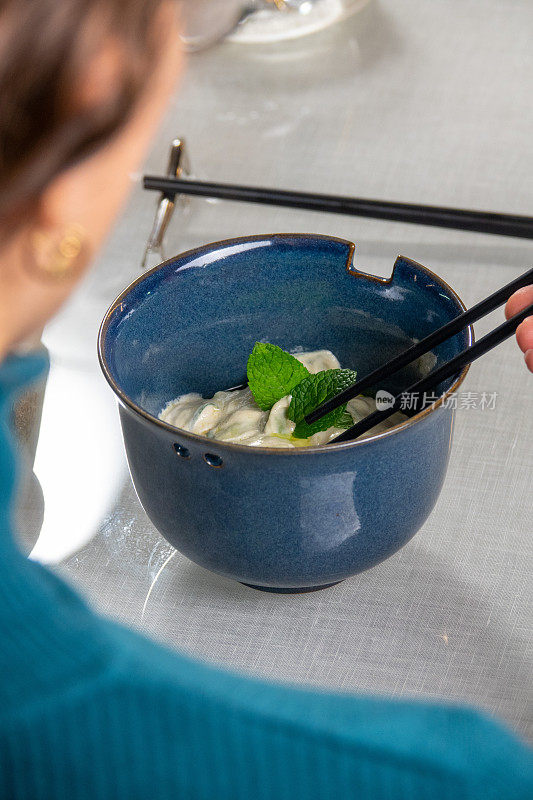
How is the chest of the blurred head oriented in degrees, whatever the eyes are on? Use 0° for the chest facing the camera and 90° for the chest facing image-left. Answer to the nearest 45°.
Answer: approximately 225°
